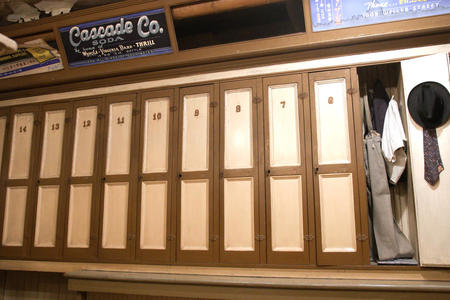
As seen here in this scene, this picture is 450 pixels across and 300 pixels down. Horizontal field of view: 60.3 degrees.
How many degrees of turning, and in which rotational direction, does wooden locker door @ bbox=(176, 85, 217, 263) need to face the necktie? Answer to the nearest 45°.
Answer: approximately 90° to its left

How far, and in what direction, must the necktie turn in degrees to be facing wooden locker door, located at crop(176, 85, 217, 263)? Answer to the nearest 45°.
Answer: approximately 90° to its right

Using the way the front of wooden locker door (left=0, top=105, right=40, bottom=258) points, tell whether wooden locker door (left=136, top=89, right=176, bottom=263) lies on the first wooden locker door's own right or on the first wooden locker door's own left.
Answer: on the first wooden locker door's own left

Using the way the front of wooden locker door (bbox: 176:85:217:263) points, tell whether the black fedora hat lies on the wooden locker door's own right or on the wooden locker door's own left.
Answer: on the wooden locker door's own left

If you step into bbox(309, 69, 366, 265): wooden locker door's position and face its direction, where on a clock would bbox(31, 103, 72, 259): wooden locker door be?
bbox(31, 103, 72, 259): wooden locker door is roughly at 3 o'clock from bbox(309, 69, 366, 265): wooden locker door.

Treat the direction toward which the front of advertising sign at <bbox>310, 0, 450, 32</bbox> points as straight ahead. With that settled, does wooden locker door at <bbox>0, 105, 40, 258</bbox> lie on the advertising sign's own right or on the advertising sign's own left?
on the advertising sign's own right

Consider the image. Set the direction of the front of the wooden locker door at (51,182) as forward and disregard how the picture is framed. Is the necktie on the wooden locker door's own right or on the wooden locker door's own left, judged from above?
on the wooden locker door's own left

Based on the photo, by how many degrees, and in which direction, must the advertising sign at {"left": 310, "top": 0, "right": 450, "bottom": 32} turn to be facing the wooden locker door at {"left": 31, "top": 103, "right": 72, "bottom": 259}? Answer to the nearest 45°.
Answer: approximately 90° to its right
